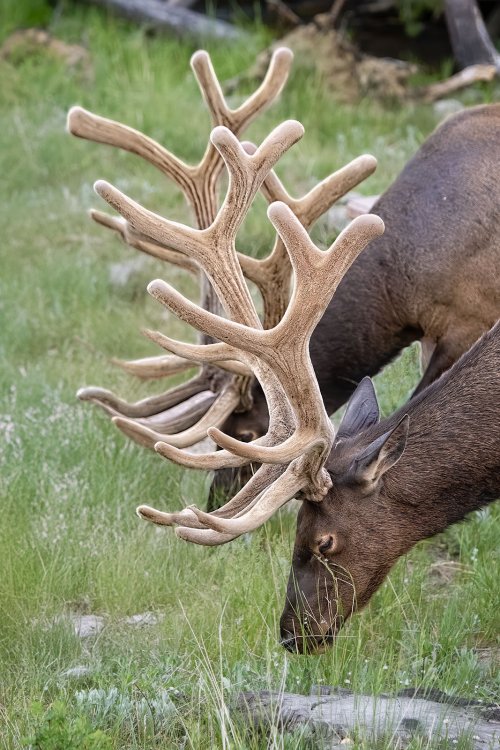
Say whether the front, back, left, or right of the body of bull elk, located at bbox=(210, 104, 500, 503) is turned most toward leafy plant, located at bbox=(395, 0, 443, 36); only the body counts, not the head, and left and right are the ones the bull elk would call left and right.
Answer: right

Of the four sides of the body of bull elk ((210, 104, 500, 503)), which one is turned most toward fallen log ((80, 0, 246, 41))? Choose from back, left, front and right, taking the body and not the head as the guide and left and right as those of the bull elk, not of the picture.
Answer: right

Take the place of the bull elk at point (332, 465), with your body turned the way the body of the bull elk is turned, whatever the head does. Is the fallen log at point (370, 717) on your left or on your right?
on your left

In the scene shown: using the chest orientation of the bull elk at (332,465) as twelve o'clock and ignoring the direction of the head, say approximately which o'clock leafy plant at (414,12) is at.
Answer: The leafy plant is roughly at 3 o'clock from the bull elk.

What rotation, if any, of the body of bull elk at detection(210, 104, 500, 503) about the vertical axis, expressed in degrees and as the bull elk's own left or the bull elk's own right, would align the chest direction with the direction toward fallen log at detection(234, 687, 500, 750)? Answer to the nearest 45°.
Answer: approximately 90° to the bull elk's own left

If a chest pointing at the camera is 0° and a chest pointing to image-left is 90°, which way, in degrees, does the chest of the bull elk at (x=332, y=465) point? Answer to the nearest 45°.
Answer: approximately 90°

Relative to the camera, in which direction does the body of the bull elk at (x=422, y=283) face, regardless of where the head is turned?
to the viewer's left

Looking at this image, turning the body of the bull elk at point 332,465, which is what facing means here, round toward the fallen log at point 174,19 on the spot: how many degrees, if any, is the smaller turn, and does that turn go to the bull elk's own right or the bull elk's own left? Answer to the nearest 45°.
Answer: approximately 90° to the bull elk's own right
